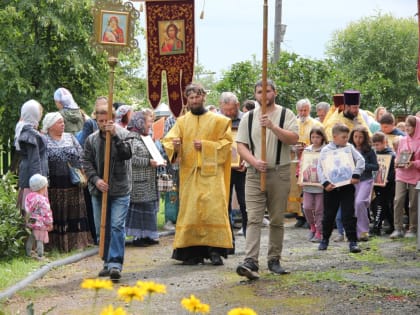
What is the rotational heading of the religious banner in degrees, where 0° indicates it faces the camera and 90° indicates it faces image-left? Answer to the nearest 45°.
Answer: approximately 0°

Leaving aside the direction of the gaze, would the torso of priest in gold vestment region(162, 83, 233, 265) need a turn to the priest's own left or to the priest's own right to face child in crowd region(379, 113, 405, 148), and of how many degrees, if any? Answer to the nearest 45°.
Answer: approximately 135° to the priest's own left

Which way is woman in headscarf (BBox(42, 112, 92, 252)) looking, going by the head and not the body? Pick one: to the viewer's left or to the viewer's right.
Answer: to the viewer's right

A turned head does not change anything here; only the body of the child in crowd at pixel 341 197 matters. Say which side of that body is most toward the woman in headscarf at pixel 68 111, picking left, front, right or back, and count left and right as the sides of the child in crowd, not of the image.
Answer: right
